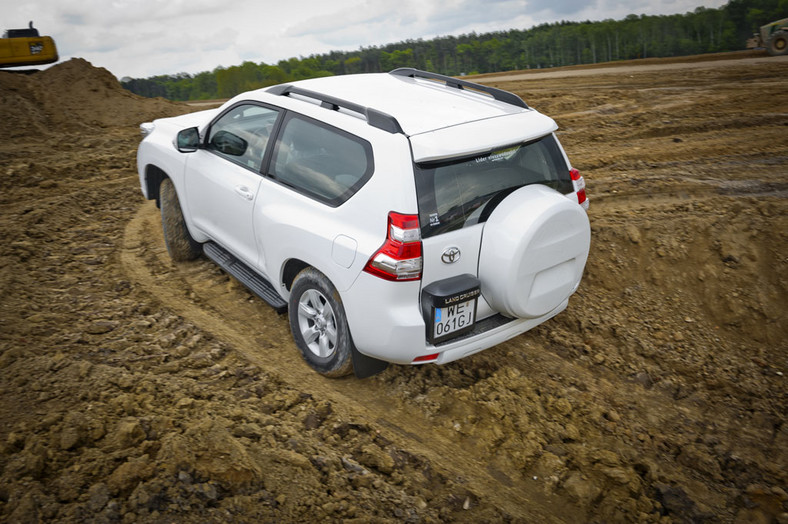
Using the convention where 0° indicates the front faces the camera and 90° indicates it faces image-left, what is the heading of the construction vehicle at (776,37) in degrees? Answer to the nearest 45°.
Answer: approximately 90°

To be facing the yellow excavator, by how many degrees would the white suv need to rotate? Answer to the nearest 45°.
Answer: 0° — it already faces it

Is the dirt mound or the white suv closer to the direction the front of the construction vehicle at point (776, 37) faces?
the dirt mound

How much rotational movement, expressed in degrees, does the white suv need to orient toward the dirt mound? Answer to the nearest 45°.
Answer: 0° — it already faces it

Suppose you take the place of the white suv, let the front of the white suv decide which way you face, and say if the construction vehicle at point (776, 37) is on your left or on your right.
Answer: on your right

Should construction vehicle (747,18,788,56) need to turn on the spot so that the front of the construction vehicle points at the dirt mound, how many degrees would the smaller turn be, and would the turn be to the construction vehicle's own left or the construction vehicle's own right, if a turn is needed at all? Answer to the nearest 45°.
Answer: approximately 45° to the construction vehicle's own left

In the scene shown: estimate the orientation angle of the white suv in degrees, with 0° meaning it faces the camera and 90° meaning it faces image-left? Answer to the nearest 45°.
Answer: approximately 135°

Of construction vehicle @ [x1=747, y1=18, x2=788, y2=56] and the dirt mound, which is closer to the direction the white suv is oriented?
the dirt mound
